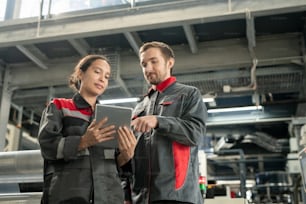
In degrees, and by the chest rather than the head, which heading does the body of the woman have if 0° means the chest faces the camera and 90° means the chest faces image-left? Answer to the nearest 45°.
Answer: approximately 315°

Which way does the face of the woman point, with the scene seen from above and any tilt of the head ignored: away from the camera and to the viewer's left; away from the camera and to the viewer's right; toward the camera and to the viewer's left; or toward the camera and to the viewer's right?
toward the camera and to the viewer's right

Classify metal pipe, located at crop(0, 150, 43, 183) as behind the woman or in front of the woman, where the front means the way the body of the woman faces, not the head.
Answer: behind

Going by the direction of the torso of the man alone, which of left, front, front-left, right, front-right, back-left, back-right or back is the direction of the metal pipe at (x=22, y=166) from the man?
right
